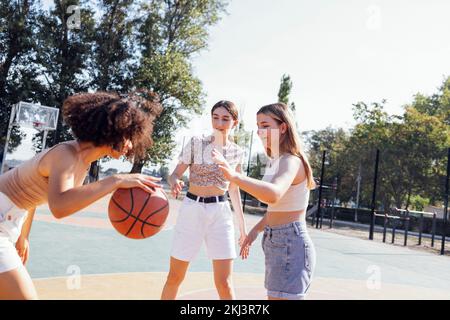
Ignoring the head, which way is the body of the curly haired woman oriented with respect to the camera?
to the viewer's right

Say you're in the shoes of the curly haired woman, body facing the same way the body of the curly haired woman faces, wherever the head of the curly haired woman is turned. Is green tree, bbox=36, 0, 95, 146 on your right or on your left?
on your left

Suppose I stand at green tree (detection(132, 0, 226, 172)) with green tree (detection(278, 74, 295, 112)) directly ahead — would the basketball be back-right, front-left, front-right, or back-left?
back-right

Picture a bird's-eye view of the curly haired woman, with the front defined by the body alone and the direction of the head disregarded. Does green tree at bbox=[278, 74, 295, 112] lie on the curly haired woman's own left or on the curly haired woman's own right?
on the curly haired woman's own left

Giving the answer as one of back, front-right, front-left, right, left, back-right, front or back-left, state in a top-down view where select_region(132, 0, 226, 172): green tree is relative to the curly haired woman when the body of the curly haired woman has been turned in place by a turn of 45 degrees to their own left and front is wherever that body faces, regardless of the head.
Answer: front-left

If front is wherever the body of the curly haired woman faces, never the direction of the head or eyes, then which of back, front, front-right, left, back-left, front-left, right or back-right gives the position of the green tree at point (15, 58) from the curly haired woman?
left

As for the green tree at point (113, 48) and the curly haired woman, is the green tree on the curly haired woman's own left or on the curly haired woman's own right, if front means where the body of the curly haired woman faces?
on the curly haired woman's own left
